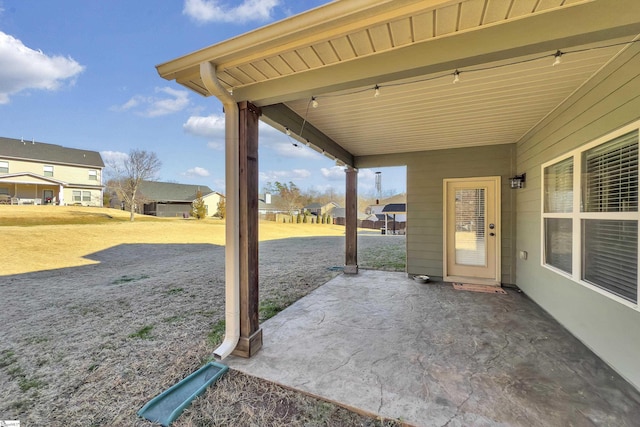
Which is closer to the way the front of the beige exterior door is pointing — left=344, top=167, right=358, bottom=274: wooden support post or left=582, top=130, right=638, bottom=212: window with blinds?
the window with blinds

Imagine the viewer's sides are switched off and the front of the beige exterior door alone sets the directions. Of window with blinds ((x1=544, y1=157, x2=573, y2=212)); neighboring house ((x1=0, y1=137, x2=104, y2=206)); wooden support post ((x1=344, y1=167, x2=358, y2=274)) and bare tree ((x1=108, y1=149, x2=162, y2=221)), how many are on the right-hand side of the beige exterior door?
3

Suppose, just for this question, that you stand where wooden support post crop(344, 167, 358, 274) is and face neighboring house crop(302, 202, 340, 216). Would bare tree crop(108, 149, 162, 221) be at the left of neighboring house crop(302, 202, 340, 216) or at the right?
left

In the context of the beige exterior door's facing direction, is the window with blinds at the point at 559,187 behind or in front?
in front

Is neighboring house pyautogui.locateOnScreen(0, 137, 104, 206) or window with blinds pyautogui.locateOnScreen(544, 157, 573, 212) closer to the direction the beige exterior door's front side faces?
the window with blinds

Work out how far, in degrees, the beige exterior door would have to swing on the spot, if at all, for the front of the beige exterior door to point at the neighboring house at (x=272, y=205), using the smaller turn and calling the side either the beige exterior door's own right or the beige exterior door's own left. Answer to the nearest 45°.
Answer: approximately 135° to the beige exterior door's own right

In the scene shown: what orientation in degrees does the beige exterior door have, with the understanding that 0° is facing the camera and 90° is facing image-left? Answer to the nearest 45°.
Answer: approximately 0°

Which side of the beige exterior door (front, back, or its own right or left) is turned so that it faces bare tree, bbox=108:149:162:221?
right

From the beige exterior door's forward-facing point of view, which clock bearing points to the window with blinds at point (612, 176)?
The window with blinds is roughly at 11 o'clock from the beige exterior door.

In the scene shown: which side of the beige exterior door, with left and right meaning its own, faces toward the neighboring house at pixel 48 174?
right

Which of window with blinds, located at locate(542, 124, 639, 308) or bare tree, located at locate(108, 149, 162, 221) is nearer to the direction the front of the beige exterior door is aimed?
the window with blinds

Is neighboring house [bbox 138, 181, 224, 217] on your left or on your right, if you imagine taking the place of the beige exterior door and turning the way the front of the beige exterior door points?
on your right

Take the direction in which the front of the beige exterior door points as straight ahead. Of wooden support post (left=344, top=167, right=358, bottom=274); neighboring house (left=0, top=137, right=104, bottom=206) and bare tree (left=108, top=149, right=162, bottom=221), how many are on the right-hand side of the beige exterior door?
3

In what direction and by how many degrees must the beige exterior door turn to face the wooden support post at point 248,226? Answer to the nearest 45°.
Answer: approximately 45° to its right
